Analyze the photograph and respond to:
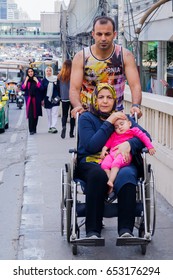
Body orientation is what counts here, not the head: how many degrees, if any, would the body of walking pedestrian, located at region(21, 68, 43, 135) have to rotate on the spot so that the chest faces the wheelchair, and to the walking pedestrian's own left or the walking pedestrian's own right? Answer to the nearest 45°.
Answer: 0° — they already face it

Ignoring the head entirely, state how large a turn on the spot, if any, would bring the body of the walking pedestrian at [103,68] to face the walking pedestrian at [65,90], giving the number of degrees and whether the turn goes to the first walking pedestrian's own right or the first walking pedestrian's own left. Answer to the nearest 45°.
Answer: approximately 180°

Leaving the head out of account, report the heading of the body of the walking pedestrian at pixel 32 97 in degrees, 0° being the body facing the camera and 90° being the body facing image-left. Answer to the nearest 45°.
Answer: approximately 0°

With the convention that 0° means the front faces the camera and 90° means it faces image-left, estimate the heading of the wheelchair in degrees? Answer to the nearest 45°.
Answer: approximately 0°

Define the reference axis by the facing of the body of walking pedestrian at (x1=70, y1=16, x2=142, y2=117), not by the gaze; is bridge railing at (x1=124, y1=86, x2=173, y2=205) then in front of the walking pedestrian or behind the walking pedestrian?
behind
